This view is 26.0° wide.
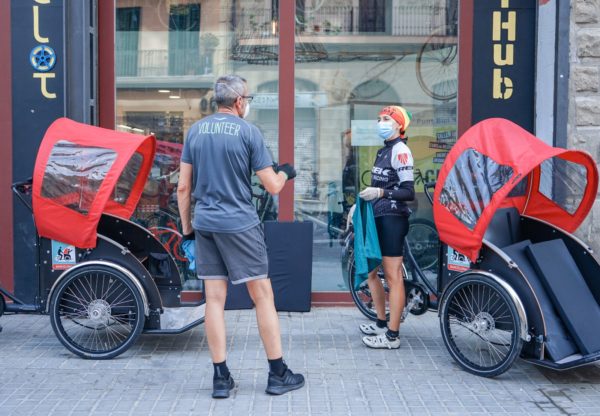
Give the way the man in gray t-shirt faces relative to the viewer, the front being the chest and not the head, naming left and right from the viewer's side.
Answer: facing away from the viewer and to the right of the viewer

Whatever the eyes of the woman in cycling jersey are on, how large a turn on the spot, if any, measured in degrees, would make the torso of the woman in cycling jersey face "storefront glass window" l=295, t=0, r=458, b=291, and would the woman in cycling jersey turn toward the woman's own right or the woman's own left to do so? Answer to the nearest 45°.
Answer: approximately 135° to the woman's own right

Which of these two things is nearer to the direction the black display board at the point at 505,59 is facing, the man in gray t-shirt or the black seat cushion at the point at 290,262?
the man in gray t-shirt

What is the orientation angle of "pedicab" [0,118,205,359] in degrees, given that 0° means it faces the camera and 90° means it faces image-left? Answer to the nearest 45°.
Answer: approximately 270°

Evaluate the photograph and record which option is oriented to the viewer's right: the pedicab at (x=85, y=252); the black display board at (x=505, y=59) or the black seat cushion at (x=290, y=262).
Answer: the pedicab

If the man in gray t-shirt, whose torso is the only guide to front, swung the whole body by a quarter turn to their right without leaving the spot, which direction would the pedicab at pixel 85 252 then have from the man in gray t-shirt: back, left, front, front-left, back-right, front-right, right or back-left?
back

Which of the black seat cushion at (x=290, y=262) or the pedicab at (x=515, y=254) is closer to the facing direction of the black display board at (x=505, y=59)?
the pedicab
